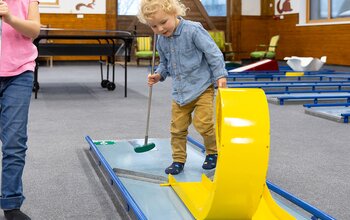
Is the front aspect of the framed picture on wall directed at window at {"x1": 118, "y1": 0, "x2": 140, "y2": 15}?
no

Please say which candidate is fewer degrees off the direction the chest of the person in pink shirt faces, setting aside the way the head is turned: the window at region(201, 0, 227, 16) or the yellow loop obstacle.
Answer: the yellow loop obstacle

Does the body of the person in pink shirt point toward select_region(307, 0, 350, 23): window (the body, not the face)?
no

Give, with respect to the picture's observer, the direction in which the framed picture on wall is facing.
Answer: facing the viewer

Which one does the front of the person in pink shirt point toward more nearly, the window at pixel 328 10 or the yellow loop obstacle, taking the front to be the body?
the yellow loop obstacle

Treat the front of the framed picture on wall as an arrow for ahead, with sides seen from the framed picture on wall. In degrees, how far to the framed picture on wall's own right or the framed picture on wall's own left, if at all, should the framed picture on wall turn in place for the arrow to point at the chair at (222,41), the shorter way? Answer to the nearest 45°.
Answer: approximately 90° to the framed picture on wall's own left

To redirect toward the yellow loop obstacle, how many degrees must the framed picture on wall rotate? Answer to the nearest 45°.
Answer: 0° — it already faces it

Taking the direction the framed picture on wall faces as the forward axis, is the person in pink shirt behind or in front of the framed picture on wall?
in front
